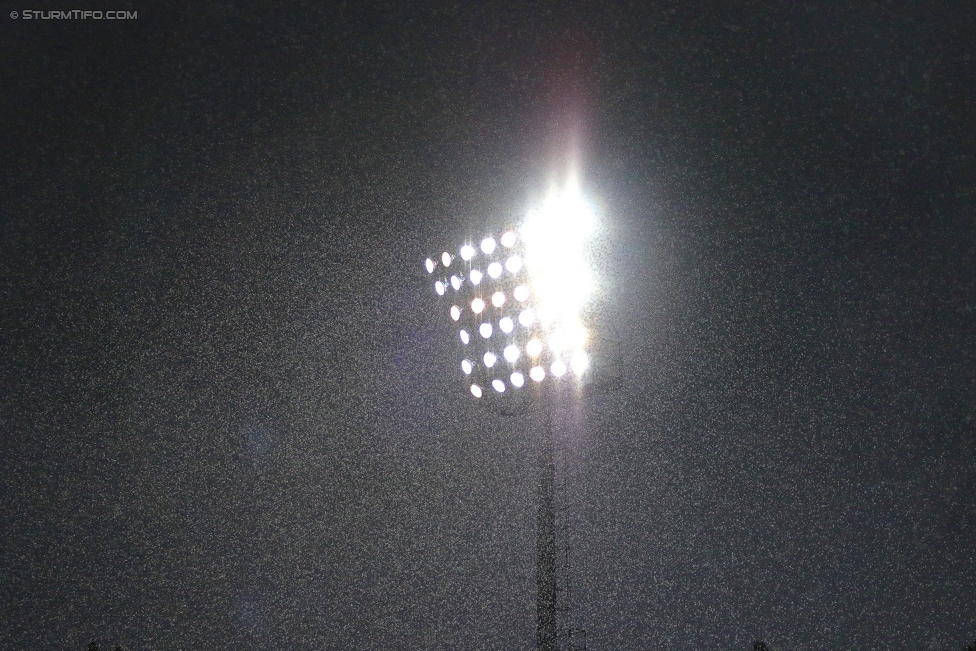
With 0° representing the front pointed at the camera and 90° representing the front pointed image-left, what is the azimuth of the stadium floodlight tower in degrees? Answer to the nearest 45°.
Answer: approximately 45°
